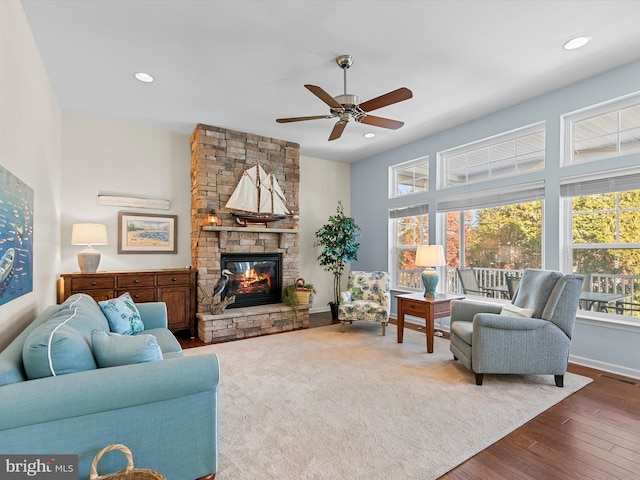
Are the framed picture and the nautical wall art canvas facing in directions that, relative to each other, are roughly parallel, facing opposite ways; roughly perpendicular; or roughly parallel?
roughly perpendicular

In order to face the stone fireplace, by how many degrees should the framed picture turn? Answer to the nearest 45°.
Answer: approximately 90° to its left

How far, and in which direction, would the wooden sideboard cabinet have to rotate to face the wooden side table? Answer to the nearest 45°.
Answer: approximately 45° to its left

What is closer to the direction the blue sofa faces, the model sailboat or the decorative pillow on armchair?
the decorative pillow on armchair

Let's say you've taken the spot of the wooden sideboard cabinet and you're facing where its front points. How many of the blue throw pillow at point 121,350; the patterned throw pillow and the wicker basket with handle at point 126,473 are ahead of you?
3

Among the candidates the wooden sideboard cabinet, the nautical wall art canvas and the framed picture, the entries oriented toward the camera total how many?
2

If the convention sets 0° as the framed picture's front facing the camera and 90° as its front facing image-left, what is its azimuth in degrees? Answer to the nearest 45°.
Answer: approximately 0°

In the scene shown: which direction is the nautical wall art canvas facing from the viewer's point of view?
to the viewer's right

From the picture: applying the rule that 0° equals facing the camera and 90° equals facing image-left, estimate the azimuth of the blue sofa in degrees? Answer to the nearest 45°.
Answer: approximately 270°

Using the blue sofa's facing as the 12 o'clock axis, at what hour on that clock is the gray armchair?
The gray armchair is roughly at 12 o'clock from the blue sofa.
